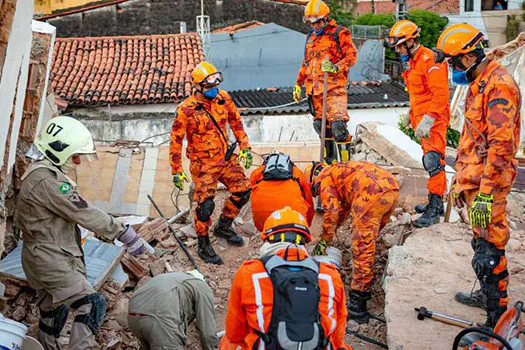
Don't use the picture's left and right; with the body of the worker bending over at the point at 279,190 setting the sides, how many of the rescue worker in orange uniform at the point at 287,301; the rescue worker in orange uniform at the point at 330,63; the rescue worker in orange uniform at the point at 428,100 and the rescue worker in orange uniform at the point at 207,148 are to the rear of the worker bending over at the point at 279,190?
1

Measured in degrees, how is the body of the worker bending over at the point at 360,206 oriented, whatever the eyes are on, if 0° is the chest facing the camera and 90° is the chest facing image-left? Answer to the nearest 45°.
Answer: approximately 90°

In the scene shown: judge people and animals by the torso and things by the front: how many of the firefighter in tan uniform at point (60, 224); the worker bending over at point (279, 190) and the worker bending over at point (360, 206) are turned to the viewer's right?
1

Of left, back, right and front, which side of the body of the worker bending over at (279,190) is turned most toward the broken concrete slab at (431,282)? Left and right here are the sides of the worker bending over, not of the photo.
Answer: right

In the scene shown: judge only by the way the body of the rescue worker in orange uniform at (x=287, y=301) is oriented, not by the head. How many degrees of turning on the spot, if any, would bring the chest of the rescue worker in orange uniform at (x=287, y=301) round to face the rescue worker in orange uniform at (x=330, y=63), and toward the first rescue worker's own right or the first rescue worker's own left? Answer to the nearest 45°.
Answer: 0° — they already face them

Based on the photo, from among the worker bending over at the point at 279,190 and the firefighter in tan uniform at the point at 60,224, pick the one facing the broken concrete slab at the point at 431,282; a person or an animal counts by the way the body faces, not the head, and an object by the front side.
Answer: the firefighter in tan uniform

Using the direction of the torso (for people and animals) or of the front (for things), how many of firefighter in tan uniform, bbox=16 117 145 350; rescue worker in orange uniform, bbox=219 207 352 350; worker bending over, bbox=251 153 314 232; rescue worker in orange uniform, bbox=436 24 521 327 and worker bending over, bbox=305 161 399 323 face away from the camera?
2

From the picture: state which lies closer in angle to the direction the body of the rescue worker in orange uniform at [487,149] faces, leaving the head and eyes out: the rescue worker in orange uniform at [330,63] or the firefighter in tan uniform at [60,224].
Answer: the firefighter in tan uniform

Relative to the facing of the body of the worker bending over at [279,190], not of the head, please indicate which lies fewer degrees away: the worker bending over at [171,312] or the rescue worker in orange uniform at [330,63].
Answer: the rescue worker in orange uniform

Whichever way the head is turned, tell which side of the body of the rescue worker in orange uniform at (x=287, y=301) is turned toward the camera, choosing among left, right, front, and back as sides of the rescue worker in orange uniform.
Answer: back

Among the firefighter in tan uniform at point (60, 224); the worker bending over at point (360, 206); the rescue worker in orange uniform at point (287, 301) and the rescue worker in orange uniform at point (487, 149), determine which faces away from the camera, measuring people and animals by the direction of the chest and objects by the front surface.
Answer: the rescue worker in orange uniform at point (287, 301)

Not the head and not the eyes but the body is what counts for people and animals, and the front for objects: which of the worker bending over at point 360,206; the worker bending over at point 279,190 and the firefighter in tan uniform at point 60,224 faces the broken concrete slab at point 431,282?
the firefighter in tan uniform

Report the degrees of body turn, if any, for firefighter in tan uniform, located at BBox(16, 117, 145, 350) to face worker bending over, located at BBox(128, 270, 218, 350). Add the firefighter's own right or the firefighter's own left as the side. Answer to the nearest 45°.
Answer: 0° — they already face them

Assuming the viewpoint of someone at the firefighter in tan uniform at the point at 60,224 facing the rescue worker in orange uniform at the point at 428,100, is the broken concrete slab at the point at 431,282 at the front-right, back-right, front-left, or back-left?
front-right

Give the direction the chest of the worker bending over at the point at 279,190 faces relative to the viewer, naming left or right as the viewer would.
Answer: facing away from the viewer

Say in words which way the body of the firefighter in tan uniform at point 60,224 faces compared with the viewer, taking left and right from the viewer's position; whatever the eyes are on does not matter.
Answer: facing to the right of the viewer

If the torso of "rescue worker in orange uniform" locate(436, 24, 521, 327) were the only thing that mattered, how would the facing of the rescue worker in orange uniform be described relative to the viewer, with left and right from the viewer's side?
facing to the left of the viewer

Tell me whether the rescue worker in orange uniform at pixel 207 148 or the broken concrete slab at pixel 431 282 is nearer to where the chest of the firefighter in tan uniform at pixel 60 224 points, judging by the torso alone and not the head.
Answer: the broken concrete slab

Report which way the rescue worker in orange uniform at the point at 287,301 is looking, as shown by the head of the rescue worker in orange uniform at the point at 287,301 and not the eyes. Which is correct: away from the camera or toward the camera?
away from the camera

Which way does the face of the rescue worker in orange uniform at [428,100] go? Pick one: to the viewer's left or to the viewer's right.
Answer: to the viewer's left
